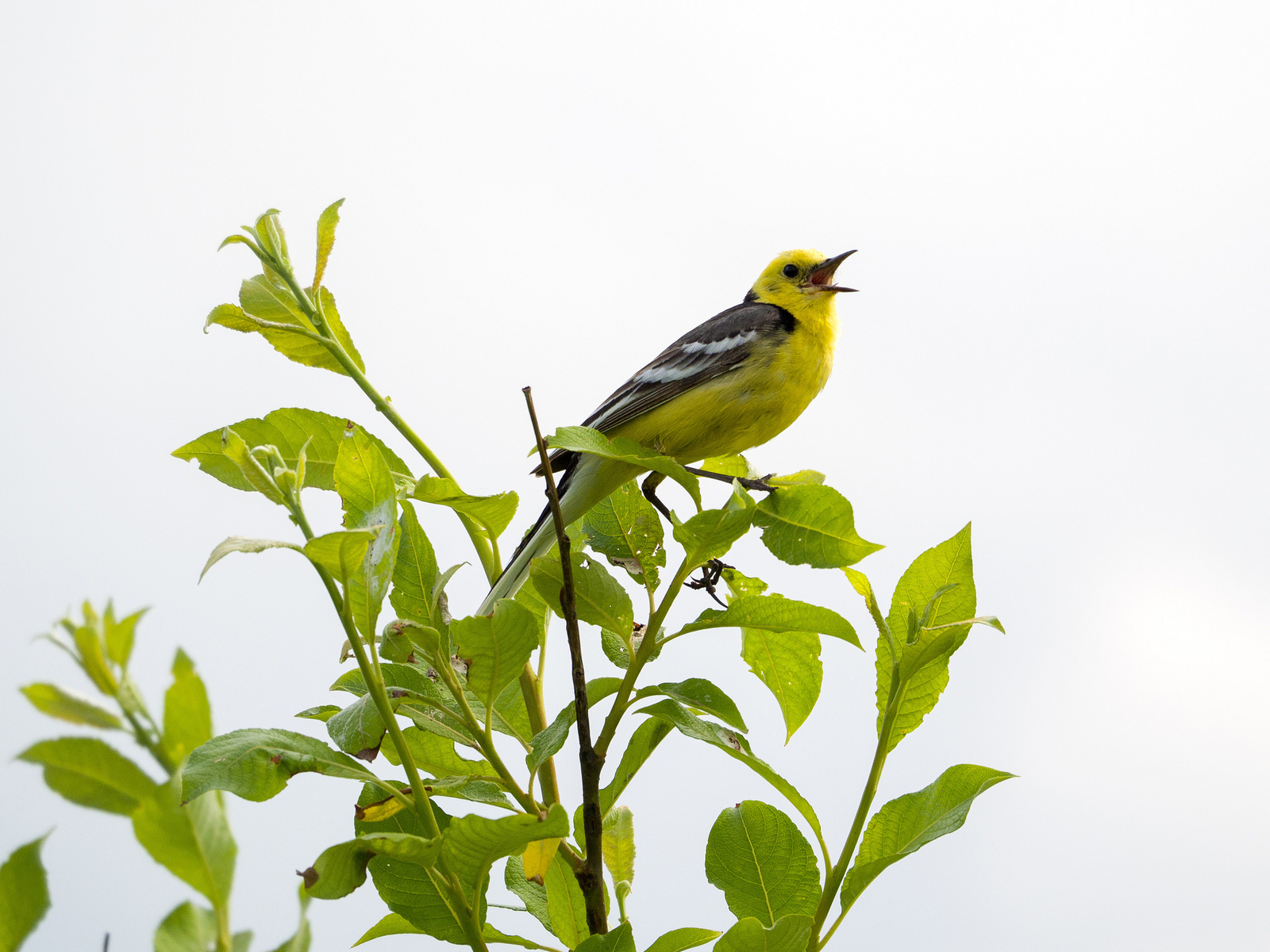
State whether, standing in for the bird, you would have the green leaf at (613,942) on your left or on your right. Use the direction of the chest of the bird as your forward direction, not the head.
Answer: on your right

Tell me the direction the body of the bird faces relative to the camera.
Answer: to the viewer's right

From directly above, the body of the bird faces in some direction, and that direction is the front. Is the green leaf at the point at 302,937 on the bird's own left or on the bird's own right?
on the bird's own right
